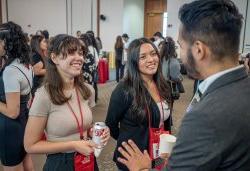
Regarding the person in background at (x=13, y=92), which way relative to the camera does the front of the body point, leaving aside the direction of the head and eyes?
to the viewer's left

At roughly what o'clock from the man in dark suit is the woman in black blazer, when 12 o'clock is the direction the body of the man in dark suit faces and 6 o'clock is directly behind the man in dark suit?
The woman in black blazer is roughly at 1 o'clock from the man in dark suit.

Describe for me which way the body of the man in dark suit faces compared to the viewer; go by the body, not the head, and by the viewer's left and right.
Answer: facing away from the viewer and to the left of the viewer

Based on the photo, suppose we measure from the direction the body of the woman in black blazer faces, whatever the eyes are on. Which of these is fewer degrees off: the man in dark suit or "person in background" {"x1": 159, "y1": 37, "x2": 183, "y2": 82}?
the man in dark suit

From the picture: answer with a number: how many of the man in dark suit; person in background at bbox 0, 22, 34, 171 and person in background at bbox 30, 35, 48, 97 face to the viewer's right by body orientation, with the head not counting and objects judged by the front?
1

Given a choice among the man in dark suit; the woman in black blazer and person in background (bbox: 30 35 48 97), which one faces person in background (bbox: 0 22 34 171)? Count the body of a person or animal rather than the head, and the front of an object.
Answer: the man in dark suit

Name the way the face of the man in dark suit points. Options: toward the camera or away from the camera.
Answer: away from the camera

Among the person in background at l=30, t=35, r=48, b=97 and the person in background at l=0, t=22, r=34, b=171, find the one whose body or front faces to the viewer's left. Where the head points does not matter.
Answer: the person in background at l=0, t=22, r=34, b=171

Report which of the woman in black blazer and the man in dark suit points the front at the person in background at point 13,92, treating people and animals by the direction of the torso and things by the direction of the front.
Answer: the man in dark suit

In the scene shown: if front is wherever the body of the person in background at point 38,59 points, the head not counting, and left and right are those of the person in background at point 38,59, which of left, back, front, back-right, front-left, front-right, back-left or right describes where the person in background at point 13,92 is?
right

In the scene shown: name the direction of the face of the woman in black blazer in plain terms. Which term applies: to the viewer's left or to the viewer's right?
to the viewer's right
